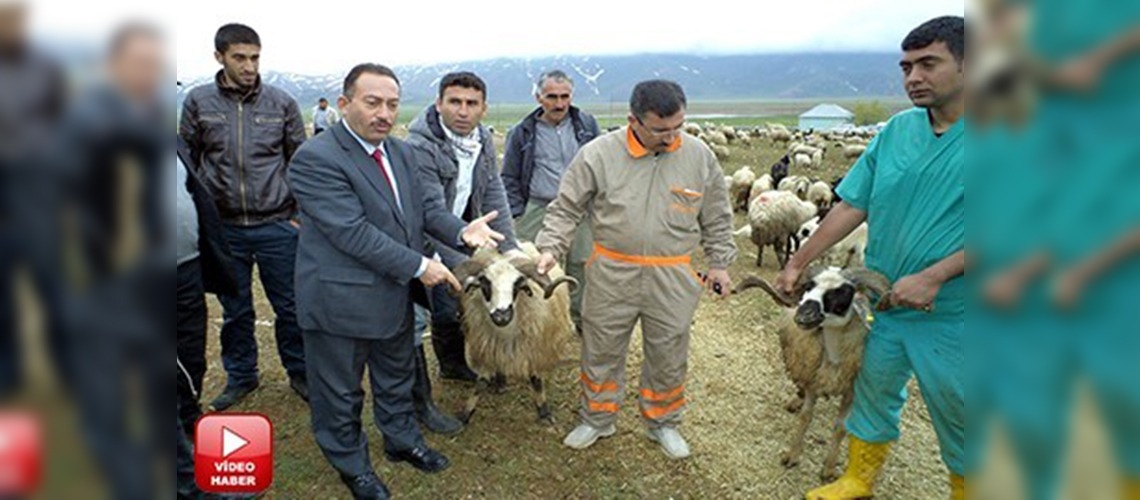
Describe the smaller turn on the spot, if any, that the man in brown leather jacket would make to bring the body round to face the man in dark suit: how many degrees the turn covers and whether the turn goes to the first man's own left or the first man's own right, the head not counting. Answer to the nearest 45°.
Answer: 0° — they already face them

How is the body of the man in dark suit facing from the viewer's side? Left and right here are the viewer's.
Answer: facing the viewer and to the right of the viewer

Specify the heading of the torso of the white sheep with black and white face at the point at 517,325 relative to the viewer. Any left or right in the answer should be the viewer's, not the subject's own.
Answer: facing the viewer

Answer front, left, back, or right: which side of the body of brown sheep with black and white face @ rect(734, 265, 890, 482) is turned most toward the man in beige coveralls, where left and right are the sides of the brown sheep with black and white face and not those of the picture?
right
